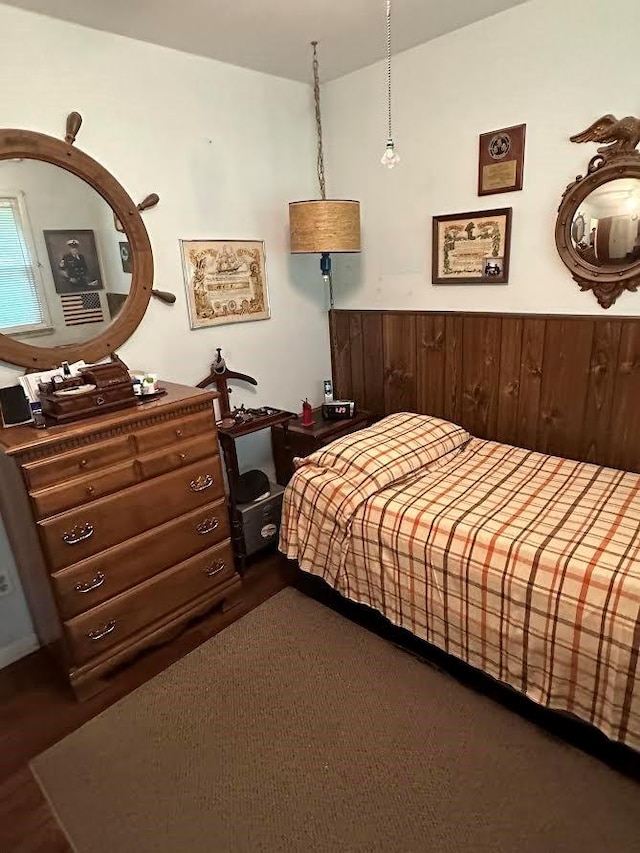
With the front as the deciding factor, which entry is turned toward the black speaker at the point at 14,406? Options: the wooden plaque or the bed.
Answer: the wooden plaque

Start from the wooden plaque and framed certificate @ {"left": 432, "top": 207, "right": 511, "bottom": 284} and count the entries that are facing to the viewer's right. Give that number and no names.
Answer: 0

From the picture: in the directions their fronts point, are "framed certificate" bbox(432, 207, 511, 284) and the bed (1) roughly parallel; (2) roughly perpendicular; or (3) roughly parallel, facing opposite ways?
roughly perpendicular

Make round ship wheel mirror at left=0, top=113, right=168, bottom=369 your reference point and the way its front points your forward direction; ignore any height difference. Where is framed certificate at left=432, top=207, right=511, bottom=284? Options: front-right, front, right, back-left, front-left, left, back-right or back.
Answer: front-left

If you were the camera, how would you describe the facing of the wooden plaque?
facing the viewer and to the left of the viewer

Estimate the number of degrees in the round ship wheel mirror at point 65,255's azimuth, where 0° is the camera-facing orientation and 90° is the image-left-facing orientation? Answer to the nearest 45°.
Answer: approximately 315°

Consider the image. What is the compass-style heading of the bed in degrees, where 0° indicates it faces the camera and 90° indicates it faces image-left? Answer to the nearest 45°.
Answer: approximately 315°

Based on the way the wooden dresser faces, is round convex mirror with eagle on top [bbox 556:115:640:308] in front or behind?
in front

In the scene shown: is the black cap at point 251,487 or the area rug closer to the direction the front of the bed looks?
the area rug

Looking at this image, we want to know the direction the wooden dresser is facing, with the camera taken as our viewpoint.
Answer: facing the viewer and to the right of the viewer

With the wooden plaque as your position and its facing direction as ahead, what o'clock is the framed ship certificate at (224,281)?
The framed ship certificate is roughly at 1 o'clock from the wooden plaque.

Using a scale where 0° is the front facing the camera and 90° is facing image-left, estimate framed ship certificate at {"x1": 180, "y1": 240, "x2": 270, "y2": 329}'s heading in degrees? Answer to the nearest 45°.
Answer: approximately 315°

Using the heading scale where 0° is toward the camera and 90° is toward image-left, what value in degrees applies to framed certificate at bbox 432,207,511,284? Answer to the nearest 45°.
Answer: approximately 45°
